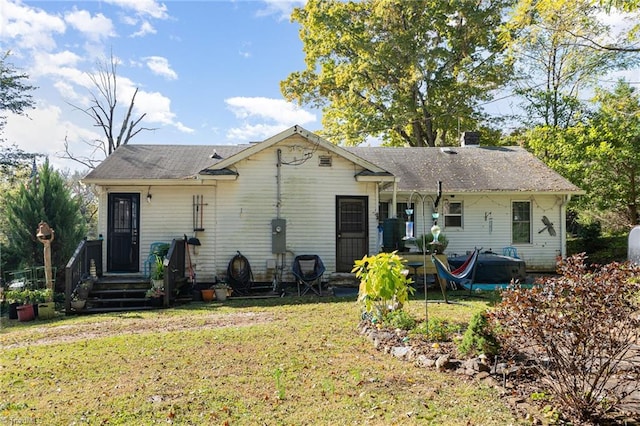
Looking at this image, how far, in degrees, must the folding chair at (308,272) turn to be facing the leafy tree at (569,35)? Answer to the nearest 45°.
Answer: approximately 90° to its left

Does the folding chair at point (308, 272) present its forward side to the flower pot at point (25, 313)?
no

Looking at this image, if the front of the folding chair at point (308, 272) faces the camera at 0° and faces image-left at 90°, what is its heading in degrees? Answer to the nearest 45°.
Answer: approximately 0°

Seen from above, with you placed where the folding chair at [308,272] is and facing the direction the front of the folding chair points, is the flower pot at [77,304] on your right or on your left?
on your right

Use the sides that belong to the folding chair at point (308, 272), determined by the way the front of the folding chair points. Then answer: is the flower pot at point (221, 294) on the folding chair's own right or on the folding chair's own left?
on the folding chair's own right

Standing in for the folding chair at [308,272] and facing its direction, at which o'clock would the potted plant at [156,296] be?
The potted plant is roughly at 2 o'clock from the folding chair.

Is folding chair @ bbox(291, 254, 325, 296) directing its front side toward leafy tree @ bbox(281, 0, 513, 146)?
no

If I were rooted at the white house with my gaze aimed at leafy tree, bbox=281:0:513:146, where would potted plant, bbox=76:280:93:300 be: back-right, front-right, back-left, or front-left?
back-left

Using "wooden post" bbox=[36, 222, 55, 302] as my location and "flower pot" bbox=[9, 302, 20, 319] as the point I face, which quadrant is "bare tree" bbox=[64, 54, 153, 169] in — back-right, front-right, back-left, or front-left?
back-right

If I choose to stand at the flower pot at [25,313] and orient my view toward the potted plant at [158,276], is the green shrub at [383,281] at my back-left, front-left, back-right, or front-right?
front-right

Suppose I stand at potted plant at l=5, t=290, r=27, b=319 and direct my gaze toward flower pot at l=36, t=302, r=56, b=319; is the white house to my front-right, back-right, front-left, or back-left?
front-left

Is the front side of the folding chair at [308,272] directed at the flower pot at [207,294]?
no

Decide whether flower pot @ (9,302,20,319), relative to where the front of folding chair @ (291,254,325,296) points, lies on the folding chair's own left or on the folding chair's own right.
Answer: on the folding chair's own right

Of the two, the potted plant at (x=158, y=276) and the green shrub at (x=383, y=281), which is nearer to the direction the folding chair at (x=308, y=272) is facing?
the green shrub

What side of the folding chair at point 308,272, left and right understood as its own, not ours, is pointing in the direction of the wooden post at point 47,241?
right
